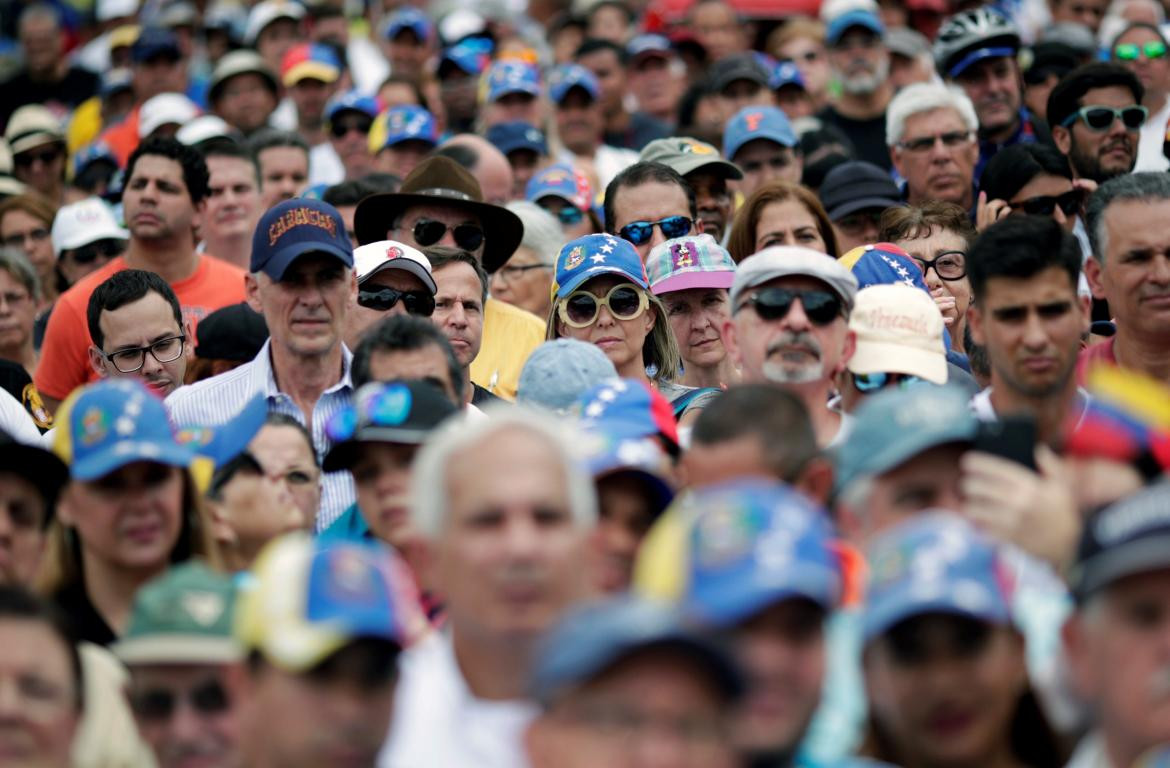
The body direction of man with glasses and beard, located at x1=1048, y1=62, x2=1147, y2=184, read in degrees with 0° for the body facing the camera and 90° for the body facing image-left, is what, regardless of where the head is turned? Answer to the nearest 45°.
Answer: approximately 315°

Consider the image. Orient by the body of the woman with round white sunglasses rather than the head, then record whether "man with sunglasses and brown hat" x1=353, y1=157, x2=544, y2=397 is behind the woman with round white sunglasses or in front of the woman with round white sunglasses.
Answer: behind

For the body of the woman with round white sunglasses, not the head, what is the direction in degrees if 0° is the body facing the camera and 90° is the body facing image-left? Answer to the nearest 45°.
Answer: approximately 0°

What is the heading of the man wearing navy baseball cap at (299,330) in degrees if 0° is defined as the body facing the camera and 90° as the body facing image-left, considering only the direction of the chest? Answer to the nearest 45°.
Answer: approximately 0°

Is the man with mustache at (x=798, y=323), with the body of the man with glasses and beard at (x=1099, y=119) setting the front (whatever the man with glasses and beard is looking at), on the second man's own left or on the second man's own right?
on the second man's own right

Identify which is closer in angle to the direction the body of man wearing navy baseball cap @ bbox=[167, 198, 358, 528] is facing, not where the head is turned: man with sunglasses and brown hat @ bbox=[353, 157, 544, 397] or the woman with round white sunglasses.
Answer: the woman with round white sunglasses

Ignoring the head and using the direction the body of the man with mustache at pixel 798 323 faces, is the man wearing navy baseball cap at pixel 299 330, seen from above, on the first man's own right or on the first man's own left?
on the first man's own right

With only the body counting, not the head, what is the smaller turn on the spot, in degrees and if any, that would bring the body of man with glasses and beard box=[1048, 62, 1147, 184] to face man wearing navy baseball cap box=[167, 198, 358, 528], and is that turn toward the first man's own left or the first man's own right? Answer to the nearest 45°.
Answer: approximately 90° to the first man's own right

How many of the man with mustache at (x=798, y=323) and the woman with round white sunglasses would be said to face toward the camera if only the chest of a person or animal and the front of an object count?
2
